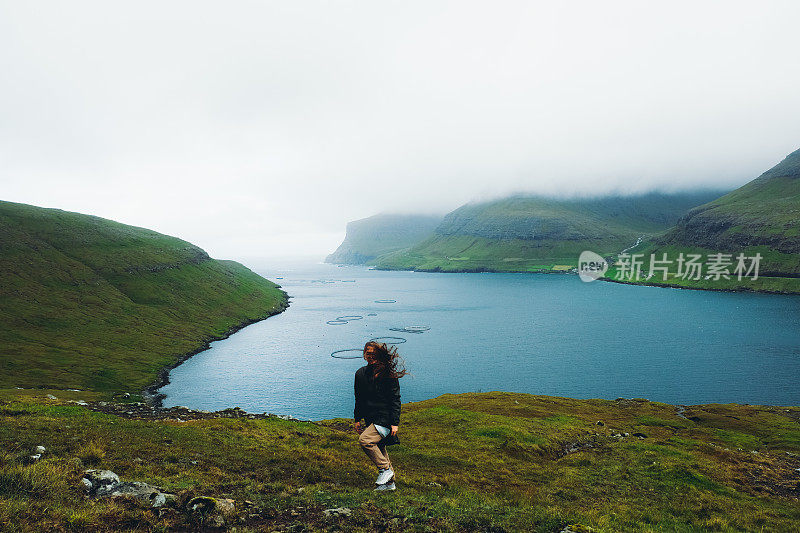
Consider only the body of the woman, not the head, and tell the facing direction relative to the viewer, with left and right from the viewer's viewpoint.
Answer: facing the viewer and to the left of the viewer
